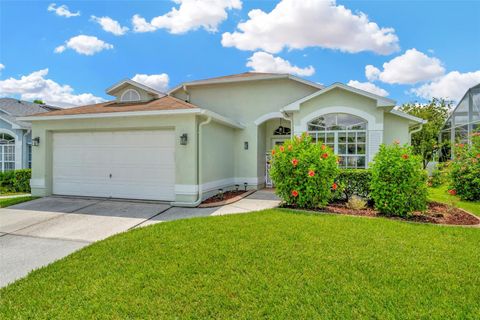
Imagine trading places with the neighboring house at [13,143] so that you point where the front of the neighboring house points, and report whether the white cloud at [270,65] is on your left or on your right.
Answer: on your left

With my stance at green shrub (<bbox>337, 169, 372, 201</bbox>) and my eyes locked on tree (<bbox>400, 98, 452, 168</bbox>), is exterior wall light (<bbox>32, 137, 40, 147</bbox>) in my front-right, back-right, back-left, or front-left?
back-left

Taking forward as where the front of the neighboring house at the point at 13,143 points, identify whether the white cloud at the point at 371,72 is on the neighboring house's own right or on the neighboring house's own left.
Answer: on the neighboring house's own left

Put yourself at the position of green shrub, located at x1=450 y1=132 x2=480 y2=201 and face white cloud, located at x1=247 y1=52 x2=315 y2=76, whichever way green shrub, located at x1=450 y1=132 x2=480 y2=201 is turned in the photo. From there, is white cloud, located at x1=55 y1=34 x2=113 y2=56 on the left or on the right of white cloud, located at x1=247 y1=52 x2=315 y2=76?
left

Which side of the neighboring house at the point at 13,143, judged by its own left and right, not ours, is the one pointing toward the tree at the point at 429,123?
left

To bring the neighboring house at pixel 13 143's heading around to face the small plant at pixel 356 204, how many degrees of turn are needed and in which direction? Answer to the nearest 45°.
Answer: approximately 45° to its left

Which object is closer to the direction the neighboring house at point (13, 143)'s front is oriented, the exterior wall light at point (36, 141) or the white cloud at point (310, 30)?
the exterior wall light

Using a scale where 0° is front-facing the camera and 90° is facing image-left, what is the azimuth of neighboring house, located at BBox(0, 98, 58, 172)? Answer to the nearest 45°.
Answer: approximately 0°
